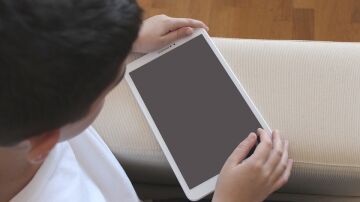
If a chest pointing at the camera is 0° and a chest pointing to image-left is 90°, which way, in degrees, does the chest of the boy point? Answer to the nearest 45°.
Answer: approximately 225°

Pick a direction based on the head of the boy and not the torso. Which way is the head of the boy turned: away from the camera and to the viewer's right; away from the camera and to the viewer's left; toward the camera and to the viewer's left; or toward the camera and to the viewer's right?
away from the camera and to the viewer's right

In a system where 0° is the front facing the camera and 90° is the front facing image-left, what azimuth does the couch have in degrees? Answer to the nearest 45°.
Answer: approximately 180°
